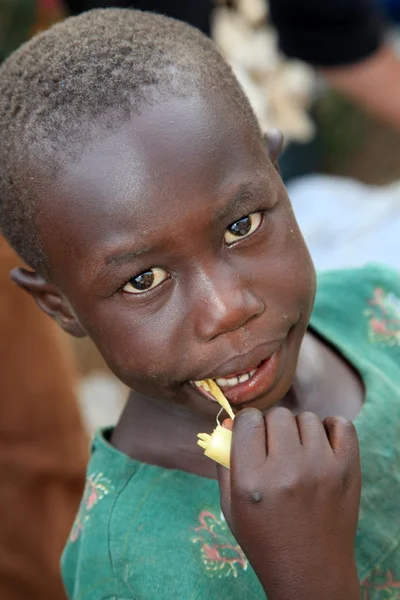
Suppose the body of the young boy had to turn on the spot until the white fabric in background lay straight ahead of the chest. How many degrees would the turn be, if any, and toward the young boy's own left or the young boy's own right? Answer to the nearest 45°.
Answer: approximately 135° to the young boy's own left

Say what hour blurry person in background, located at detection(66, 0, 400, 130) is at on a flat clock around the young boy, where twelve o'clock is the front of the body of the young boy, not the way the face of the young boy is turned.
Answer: The blurry person in background is roughly at 7 o'clock from the young boy.

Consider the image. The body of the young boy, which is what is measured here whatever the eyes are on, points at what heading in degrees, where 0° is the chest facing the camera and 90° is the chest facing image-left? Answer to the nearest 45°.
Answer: approximately 0°

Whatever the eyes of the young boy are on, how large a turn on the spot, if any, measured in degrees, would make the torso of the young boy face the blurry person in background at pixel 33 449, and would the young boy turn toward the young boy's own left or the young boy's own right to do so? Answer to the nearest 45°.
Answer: approximately 135° to the young boy's own right
